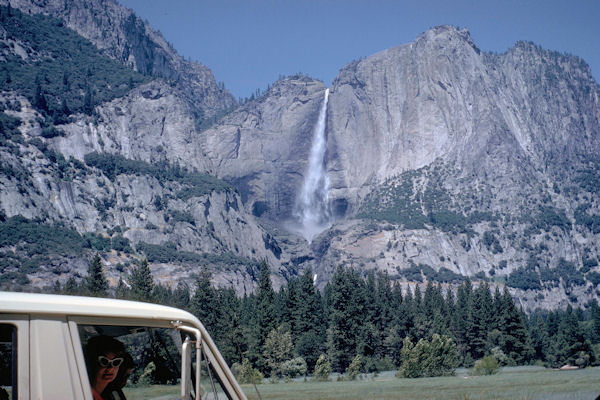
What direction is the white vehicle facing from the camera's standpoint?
to the viewer's right
